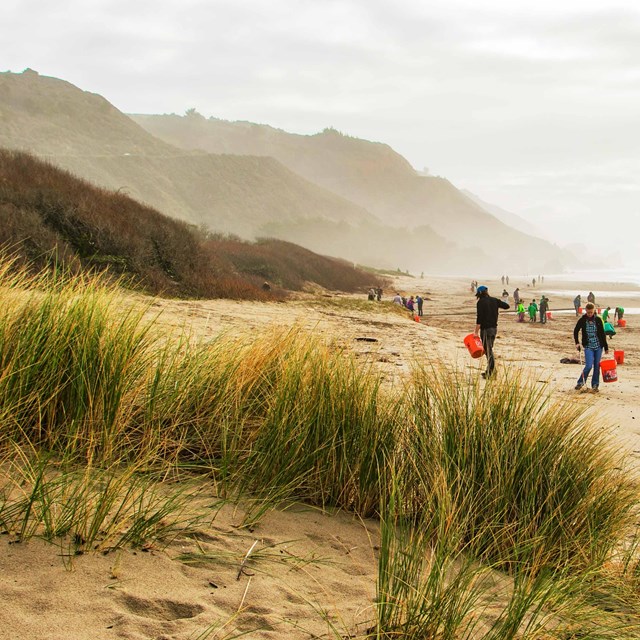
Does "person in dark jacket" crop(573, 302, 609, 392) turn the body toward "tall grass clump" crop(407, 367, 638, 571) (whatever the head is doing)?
yes

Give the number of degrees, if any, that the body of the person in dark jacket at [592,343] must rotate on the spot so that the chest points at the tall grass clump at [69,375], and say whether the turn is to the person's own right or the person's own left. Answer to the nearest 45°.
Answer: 0° — they already face it

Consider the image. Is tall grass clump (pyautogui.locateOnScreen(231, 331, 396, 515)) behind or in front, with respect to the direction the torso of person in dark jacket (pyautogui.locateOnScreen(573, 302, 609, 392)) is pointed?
in front

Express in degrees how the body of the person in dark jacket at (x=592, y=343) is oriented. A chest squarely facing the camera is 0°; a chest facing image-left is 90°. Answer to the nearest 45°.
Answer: approximately 0°
